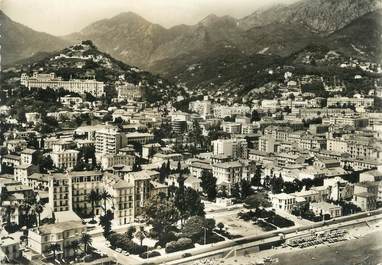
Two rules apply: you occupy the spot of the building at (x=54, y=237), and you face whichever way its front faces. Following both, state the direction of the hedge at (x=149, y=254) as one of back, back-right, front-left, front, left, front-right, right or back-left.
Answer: front-left

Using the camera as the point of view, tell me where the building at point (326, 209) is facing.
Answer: facing the viewer and to the right of the viewer

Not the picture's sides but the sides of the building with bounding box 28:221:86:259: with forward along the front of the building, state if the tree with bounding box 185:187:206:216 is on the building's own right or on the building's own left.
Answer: on the building's own left

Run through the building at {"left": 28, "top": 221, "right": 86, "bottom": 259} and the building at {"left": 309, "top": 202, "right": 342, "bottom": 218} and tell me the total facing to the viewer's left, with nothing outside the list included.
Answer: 0

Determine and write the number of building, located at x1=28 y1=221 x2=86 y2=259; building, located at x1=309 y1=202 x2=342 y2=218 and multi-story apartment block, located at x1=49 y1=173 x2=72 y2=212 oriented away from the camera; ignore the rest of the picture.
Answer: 0

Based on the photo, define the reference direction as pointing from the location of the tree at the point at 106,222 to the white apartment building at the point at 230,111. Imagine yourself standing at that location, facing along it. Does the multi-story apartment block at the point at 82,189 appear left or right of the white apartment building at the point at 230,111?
left

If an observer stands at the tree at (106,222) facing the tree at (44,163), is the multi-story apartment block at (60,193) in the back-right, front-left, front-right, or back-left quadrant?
front-left

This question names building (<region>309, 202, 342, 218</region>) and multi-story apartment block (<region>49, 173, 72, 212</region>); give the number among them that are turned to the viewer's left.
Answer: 0

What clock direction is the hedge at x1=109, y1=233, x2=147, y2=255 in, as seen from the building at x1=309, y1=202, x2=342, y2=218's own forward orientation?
The hedge is roughly at 3 o'clock from the building.

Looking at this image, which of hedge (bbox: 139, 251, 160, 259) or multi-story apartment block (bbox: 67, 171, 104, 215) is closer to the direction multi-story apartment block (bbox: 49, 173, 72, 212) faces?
the hedge

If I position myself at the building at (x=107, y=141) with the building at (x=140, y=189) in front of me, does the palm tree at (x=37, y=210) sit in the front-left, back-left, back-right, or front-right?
front-right

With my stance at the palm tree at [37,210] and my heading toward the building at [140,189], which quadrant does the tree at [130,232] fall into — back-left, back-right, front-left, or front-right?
front-right

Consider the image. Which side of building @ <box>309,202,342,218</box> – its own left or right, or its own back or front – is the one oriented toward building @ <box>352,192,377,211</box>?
left

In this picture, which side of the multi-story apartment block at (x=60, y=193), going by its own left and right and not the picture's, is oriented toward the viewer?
front

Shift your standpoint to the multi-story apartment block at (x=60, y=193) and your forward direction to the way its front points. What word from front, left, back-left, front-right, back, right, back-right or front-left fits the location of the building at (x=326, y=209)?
left

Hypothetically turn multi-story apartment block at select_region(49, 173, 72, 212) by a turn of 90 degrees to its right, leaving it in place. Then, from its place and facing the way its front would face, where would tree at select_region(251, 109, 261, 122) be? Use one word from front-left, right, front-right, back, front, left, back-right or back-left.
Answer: back-right
